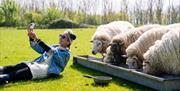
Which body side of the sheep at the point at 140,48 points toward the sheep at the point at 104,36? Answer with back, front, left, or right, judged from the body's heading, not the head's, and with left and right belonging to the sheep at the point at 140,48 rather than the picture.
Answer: right

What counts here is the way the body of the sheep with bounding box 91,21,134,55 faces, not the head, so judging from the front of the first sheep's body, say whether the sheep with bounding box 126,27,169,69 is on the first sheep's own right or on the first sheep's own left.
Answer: on the first sheep's own left

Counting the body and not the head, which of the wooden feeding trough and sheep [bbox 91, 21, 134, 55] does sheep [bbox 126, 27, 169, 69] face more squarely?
the wooden feeding trough

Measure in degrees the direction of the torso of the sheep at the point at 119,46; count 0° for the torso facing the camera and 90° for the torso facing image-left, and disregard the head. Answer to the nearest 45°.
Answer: approximately 45°

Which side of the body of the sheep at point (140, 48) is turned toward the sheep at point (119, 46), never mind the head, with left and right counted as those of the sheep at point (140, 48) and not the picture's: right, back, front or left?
right

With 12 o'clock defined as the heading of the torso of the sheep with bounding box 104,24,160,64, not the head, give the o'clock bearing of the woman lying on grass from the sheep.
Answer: The woman lying on grass is roughly at 12 o'clock from the sheep.
